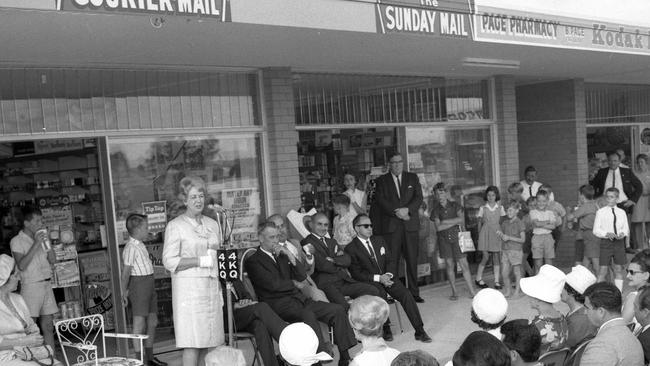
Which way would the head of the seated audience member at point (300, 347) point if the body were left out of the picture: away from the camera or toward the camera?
away from the camera

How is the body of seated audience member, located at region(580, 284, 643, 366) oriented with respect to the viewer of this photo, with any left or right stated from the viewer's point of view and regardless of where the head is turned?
facing away from the viewer and to the left of the viewer

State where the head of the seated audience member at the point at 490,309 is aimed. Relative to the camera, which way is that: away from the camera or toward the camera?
away from the camera

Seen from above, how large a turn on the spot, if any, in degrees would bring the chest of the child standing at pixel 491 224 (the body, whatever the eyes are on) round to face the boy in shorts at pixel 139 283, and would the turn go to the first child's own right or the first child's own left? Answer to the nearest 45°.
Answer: approximately 45° to the first child's own right

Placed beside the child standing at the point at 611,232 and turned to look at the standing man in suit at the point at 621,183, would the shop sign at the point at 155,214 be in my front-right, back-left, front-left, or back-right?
back-left

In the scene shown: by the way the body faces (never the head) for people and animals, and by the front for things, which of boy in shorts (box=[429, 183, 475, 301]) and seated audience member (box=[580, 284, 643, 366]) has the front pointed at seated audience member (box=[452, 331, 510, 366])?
the boy in shorts
